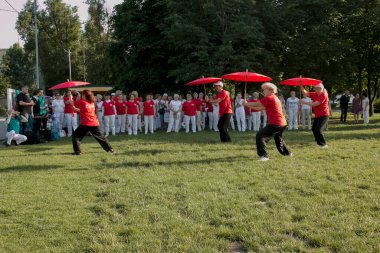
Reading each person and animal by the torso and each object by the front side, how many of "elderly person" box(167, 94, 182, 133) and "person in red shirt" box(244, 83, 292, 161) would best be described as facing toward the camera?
1

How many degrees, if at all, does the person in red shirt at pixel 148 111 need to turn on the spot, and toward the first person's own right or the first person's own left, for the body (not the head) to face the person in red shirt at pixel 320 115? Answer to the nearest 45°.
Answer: approximately 45° to the first person's own left

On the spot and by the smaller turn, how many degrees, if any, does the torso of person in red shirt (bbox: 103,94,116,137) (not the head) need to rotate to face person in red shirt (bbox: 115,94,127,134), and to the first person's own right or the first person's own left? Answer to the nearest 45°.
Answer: approximately 135° to the first person's own left

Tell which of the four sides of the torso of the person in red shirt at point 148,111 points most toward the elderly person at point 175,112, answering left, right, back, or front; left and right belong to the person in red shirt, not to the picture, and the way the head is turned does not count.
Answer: left

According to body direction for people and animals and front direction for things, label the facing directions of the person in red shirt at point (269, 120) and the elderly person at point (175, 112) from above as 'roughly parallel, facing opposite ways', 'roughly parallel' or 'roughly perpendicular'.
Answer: roughly perpendicular
